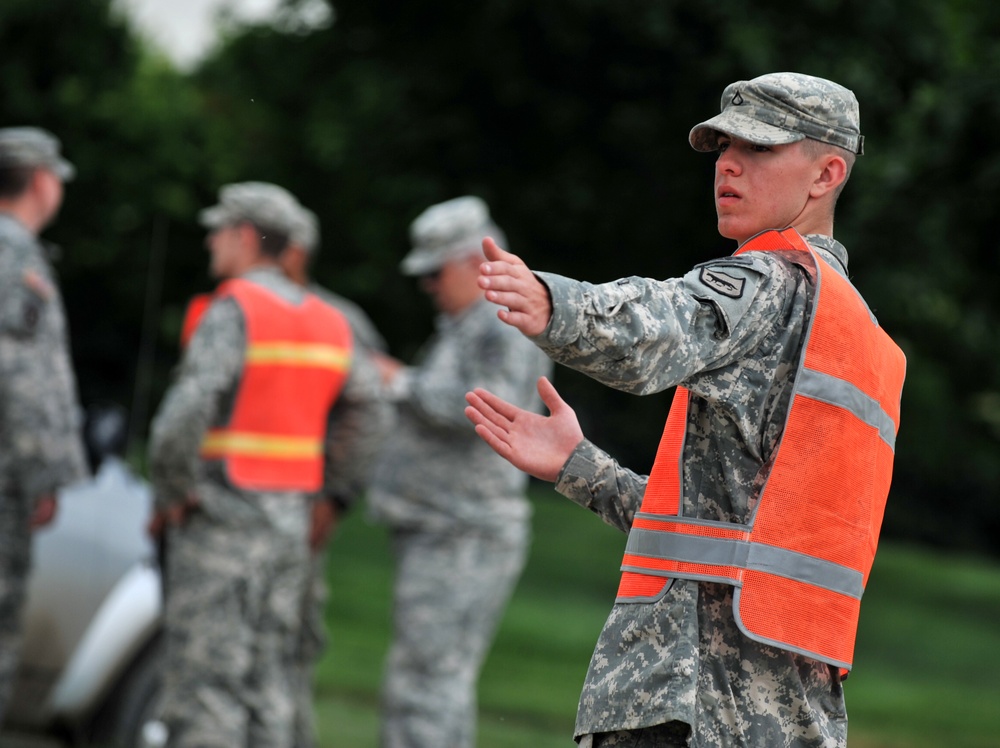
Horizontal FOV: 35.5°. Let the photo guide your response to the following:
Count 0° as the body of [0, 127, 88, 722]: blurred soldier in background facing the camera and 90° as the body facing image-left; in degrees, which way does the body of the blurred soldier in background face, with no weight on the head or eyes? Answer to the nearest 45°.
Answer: approximately 270°

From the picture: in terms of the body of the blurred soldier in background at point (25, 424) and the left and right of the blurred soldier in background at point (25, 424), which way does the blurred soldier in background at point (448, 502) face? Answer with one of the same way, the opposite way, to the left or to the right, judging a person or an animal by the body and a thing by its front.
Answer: the opposite way

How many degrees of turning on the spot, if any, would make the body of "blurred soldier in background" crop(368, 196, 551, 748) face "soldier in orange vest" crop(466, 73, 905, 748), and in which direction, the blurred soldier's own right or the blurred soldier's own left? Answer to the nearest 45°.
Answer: approximately 90° to the blurred soldier's own left

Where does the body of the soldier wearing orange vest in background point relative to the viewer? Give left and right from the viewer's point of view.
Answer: facing away from the viewer and to the left of the viewer

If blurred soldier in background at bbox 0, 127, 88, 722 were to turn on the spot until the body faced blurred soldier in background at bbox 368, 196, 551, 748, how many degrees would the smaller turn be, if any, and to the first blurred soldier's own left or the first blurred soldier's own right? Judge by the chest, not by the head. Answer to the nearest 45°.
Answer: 0° — they already face them

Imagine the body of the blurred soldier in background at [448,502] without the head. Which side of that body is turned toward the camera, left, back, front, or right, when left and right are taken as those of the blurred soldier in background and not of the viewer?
left

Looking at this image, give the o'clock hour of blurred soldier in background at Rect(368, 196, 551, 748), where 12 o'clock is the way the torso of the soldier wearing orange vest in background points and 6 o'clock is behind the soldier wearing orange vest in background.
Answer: The blurred soldier in background is roughly at 4 o'clock from the soldier wearing orange vest in background.

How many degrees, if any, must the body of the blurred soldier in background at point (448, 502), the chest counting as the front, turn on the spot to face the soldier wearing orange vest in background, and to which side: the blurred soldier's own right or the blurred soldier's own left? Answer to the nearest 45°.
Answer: approximately 45° to the blurred soldier's own left

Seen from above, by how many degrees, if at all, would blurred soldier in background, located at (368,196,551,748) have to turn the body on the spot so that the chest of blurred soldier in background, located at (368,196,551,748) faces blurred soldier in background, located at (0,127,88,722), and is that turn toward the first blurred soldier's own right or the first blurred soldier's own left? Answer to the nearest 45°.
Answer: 0° — they already face them

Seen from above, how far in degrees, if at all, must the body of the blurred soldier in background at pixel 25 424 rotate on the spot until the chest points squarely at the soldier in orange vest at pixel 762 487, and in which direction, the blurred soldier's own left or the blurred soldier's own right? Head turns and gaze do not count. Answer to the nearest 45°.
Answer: approximately 90° to the blurred soldier's own right

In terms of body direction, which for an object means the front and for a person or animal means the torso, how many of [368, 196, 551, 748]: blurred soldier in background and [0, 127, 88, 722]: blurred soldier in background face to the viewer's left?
1

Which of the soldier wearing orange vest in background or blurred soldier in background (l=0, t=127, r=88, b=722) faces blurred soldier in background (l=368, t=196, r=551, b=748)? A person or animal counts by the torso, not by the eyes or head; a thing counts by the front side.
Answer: blurred soldier in background (l=0, t=127, r=88, b=722)
